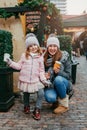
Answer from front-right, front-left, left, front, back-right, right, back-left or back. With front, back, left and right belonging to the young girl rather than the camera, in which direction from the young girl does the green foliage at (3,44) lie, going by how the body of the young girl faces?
back-right

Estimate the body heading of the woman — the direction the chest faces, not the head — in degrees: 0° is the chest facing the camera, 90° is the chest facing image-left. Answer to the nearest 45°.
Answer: approximately 45°

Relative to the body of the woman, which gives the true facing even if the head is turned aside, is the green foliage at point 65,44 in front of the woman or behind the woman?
behind

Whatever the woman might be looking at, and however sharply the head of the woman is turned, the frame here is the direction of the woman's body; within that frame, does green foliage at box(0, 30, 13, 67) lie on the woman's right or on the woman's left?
on the woman's right
